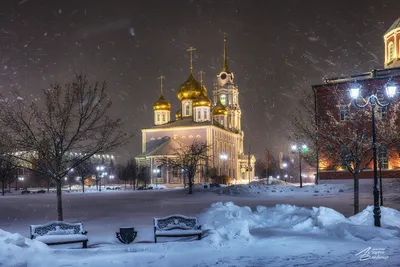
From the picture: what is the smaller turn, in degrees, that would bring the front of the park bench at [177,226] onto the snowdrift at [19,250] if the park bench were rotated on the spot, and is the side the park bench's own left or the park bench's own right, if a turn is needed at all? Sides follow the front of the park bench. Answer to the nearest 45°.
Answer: approximately 45° to the park bench's own right

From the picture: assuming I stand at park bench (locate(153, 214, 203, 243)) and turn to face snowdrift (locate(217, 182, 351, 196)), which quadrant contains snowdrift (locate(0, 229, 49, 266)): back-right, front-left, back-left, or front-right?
back-left

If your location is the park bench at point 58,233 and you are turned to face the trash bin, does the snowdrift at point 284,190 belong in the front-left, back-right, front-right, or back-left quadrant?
front-left

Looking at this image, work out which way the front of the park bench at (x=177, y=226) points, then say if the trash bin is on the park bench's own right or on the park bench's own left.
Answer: on the park bench's own right

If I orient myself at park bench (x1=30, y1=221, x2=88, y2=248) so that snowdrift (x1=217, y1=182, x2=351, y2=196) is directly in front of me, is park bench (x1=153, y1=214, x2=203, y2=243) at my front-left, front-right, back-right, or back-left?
front-right

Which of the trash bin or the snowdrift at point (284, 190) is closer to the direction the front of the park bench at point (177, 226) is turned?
the trash bin

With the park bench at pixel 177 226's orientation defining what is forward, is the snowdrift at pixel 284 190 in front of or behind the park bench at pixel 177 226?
behind

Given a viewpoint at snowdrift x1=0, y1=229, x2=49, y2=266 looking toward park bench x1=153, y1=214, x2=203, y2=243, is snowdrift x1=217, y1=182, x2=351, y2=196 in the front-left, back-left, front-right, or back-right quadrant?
front-left

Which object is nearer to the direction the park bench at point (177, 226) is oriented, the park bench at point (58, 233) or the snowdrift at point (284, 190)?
the park bench

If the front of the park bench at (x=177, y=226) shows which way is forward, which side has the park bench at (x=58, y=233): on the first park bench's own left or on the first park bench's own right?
on the first park bench's own right

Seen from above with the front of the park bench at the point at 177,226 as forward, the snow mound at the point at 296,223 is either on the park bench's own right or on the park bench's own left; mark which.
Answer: on the park bench's own left

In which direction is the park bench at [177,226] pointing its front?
toward the camera

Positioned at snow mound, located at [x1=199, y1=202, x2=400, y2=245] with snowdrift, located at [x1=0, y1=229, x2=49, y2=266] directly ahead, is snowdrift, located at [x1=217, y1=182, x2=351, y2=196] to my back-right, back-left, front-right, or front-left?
back-right
